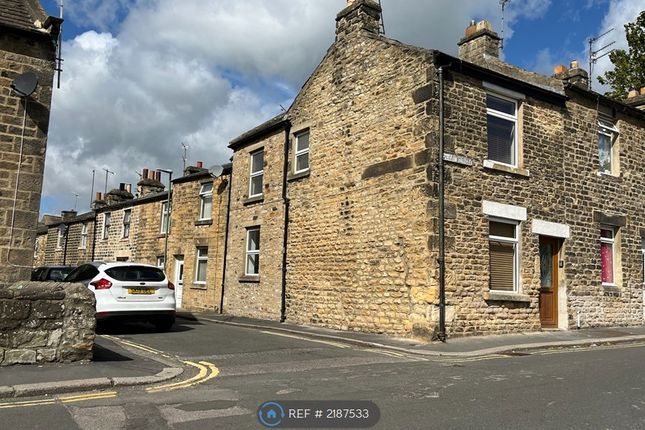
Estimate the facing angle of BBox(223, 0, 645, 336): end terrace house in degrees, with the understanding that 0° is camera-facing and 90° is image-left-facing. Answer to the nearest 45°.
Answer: approximately 315°

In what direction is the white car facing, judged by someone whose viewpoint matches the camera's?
facing away from the viewer and to the left of the viewer

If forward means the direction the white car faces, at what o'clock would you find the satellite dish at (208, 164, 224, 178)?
The satellite dish is roughly at 2 o'clock from the white car.

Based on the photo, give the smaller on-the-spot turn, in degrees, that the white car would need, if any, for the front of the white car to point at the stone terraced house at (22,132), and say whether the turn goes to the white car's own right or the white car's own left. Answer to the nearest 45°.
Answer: approximately 90° to the white car's own left

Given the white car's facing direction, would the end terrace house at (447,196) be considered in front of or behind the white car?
behind

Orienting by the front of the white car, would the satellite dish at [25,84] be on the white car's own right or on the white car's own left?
on the white car's own left

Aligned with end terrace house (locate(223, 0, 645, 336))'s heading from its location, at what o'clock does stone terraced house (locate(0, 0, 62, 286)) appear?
The stone terraced house is roughly at 3 o'clock from the end terrace house.

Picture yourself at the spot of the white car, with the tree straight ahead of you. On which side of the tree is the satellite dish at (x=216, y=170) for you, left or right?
left

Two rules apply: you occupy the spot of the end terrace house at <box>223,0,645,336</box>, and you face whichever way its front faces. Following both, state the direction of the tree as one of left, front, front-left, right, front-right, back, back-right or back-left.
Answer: left

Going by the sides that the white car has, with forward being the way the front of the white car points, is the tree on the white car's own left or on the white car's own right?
on the white car's own right

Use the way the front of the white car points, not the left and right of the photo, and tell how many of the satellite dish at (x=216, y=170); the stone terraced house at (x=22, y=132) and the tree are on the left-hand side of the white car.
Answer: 1

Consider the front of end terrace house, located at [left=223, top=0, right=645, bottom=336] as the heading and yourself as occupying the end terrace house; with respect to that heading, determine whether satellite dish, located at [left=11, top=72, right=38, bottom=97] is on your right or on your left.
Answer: on your right

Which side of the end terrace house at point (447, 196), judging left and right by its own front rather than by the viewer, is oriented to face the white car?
right
